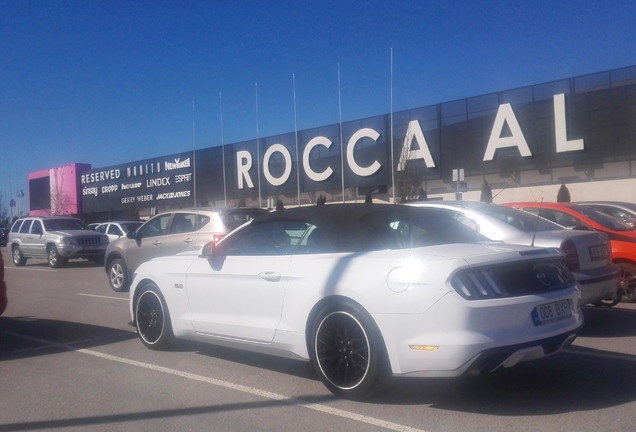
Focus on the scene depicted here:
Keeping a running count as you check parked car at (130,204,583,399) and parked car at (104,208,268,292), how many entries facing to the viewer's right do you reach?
0

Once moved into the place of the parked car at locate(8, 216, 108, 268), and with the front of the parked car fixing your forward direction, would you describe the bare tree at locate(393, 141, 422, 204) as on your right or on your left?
on your left

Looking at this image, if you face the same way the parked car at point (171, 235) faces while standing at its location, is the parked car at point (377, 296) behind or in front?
behind

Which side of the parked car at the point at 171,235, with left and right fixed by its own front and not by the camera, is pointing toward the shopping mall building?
right

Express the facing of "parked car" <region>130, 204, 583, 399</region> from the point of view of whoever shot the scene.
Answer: facing away from the viewer and to the left of the viewer

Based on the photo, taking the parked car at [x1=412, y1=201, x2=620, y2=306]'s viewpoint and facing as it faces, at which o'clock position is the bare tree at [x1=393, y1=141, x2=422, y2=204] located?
The bare tree is roughly at 1 o'clock from the parked car.

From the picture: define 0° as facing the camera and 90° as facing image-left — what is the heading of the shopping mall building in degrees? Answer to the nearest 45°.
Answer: approximately 45°

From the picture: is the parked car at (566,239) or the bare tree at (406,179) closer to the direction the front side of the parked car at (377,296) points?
the bare tree

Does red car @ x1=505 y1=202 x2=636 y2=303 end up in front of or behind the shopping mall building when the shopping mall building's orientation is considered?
in front

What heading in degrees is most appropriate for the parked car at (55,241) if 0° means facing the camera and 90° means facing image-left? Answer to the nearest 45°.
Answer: approximately 315°

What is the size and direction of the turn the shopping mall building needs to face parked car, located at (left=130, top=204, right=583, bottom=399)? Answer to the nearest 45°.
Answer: approximately 45° to its left

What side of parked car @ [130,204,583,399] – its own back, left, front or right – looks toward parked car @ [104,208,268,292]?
front
